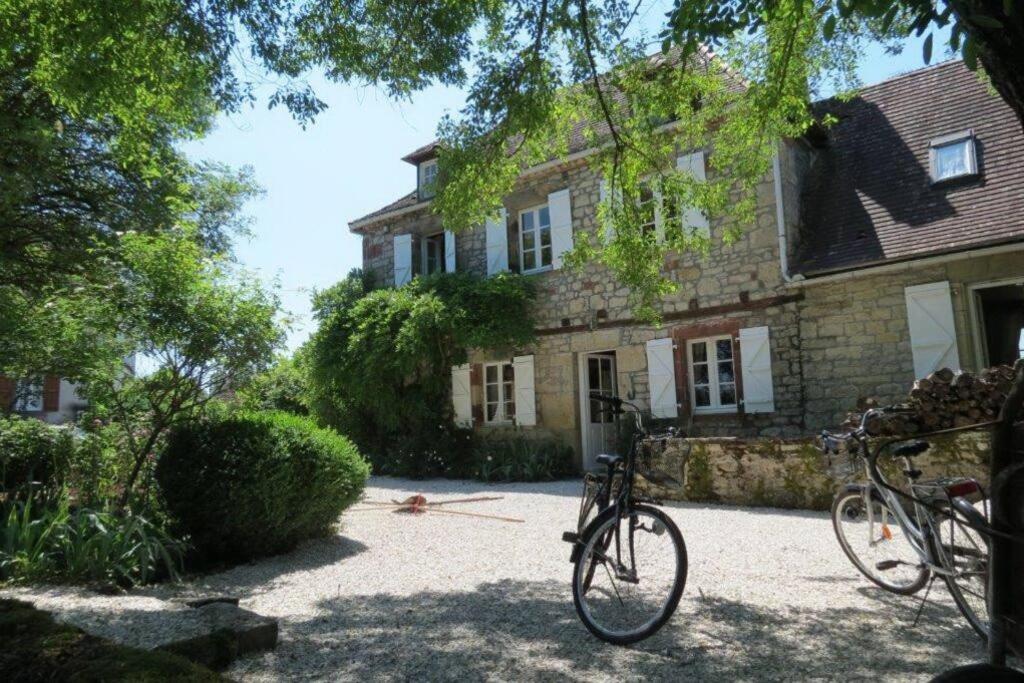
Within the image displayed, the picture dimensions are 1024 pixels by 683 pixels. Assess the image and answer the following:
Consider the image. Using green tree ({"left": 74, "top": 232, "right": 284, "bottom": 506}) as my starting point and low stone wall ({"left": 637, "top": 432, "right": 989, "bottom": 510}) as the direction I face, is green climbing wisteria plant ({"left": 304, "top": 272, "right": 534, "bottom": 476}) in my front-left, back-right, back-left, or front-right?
front-left

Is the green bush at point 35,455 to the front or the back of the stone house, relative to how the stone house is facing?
to the front

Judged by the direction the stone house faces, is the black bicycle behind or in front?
in front

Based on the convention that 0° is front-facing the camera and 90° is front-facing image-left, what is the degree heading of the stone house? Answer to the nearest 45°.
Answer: approximately 45°

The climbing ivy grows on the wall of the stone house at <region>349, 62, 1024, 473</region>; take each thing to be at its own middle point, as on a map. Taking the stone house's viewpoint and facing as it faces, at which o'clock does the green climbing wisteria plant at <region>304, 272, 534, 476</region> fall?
The green climbing wisteria plant is roughly at 2 o'clock from the stone house.

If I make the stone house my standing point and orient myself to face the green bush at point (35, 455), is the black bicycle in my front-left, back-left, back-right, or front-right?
front-left

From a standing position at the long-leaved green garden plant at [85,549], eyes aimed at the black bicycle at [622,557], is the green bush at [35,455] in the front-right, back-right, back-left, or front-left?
back-left

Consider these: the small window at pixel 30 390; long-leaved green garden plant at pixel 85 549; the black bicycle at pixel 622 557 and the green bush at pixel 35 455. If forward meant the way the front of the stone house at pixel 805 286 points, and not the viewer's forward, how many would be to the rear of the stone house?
0

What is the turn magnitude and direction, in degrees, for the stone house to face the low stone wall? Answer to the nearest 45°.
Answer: approximately 45° to its left

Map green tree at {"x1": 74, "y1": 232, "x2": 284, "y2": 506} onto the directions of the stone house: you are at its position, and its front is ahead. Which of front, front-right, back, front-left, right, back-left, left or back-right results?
front

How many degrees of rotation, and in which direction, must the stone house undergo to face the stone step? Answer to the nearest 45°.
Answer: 0° — it already faces it
